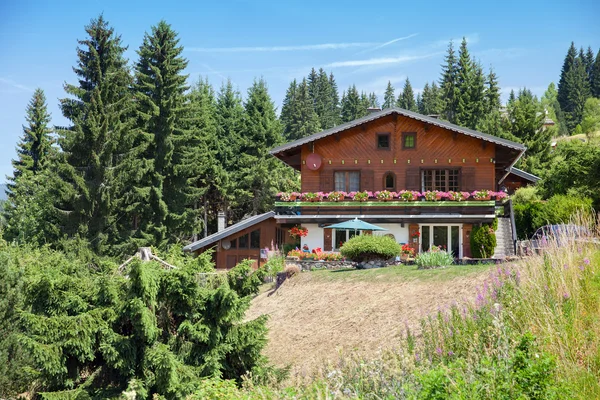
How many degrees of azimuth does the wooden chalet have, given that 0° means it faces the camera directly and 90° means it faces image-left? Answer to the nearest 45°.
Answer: approximately 0°

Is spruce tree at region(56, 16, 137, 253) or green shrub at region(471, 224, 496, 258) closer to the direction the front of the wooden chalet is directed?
the green shrub

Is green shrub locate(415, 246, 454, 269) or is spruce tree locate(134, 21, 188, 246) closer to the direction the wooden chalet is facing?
the green shrub

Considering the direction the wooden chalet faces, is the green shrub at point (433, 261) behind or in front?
in front

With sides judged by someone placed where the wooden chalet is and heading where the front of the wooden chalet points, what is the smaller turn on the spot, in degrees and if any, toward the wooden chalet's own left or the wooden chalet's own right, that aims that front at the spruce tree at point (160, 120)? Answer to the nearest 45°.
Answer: approximately 135° to the wooden chalet's own right

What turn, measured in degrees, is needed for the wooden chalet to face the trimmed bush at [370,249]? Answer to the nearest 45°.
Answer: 0° — it already faces it

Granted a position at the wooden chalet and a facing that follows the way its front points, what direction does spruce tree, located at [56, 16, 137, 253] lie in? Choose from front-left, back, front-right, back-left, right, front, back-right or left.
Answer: right
